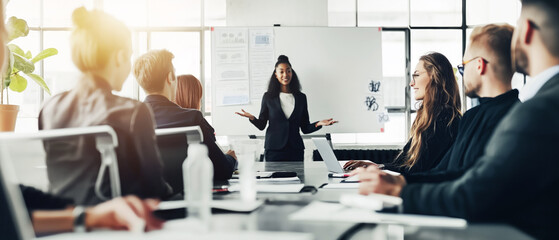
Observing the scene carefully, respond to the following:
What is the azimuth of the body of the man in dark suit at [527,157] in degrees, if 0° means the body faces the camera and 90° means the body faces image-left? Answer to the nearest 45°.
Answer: approximately 135°

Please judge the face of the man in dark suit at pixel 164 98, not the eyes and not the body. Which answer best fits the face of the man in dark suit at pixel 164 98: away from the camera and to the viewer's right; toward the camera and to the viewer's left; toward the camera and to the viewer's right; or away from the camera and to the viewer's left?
away from the camera and to the viewer's right

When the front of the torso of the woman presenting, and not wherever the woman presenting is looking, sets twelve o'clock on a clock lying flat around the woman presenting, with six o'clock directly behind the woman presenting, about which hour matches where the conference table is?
The conference table is roughly at 12 o'clock from the woman presenting.

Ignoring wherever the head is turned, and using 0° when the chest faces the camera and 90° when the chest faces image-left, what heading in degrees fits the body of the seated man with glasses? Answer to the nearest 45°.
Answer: approximately 135°

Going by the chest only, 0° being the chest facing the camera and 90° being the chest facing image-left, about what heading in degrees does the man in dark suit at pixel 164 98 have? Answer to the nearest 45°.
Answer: approximately 225°

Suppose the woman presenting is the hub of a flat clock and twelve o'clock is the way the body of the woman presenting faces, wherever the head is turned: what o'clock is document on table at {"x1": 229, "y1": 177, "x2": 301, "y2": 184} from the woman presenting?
The document on table is roughly at 12 o'clock from the woman presenting.

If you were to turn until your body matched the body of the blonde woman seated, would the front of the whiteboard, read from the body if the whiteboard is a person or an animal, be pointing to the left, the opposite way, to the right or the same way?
the opposite way

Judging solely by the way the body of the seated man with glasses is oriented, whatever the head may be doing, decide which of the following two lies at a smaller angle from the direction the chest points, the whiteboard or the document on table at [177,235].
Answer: the whiteboard

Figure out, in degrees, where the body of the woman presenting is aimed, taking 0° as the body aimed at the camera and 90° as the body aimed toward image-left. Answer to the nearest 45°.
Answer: approximately 0°
